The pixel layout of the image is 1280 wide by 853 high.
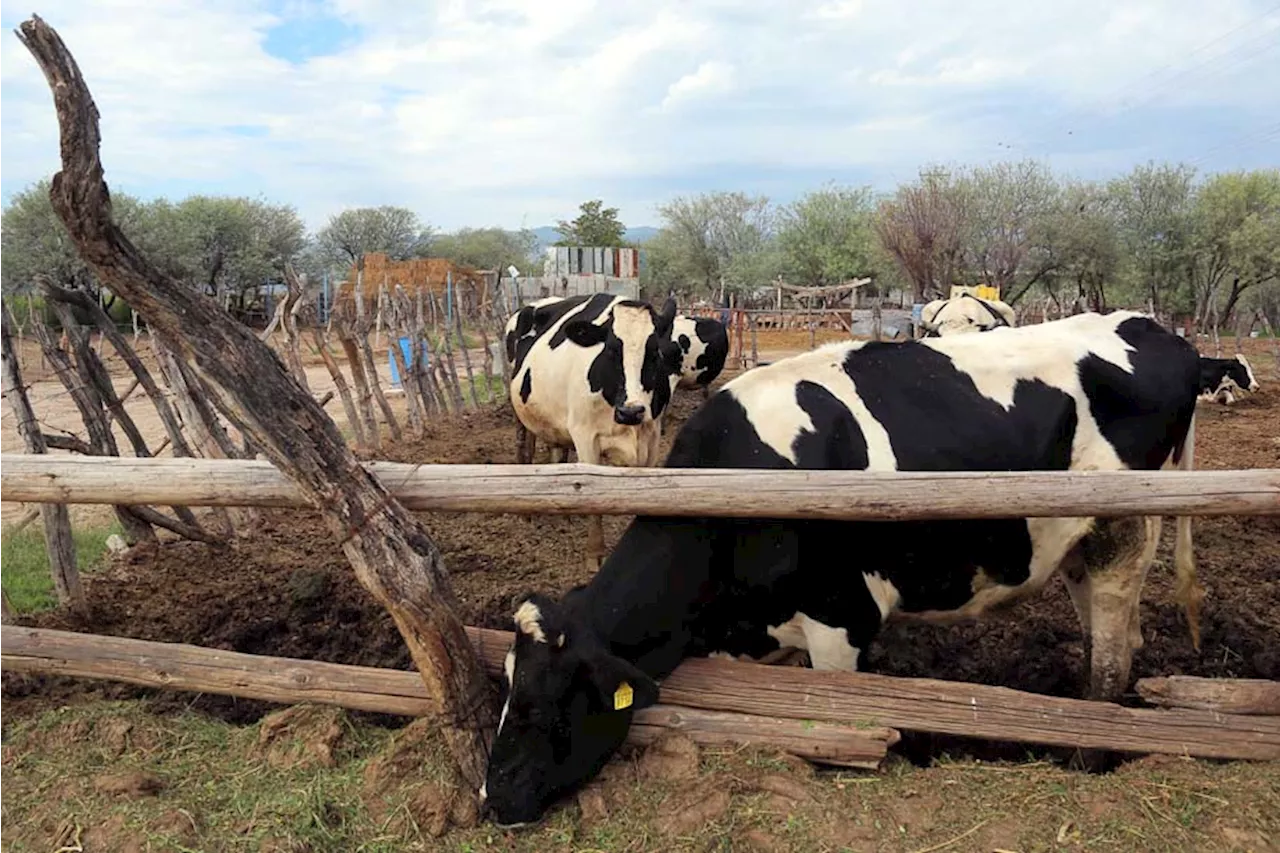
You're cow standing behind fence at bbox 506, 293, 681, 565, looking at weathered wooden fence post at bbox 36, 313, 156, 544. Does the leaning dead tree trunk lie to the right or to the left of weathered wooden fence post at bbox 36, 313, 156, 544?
left

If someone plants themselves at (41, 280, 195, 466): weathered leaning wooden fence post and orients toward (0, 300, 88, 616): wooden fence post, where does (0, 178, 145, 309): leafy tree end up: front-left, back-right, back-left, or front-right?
back-right

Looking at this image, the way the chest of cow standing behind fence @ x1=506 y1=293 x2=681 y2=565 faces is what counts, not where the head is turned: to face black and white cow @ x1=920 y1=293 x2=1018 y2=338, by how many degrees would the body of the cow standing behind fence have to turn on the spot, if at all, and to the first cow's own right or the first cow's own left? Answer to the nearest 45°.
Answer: approximately 90° to the first cow's own left

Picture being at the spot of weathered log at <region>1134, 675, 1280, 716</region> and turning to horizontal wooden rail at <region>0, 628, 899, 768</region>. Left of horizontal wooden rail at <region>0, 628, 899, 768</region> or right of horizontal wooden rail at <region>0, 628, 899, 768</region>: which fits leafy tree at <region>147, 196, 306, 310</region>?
right

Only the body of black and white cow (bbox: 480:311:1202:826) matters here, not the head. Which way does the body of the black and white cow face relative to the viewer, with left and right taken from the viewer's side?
facing to the left of the viewer

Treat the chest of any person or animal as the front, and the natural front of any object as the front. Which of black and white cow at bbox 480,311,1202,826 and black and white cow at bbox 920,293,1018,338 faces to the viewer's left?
black and white cow at bbox 480,311,1202,826

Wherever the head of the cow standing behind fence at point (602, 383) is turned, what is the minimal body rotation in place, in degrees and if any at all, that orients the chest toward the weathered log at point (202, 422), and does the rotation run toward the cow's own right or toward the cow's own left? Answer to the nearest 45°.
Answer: approximately 135° to the cow's own right

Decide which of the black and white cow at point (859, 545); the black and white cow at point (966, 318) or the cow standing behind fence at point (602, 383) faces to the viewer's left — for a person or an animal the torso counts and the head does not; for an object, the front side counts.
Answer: the black and white cow at point (859, 545)
